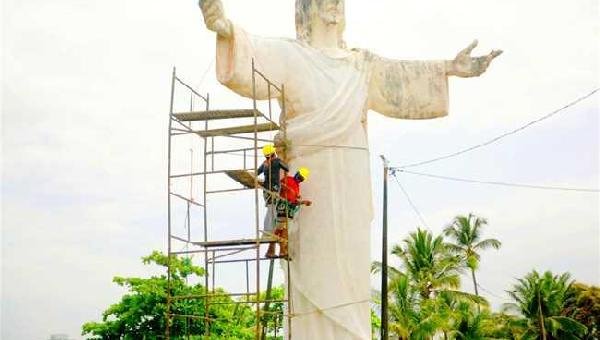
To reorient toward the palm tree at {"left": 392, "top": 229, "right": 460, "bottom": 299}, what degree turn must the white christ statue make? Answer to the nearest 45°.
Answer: approximately 135° to its left

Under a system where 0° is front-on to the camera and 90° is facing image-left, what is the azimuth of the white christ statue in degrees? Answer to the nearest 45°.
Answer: approximately 315°

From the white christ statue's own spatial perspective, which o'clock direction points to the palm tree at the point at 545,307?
The palm tree is roughly at 8 o'clock from the white christ statue.

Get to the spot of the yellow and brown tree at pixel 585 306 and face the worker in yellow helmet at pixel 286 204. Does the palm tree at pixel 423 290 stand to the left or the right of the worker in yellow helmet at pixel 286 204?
right

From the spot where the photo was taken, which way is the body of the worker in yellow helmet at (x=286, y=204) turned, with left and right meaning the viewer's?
facing to the right of the viewer

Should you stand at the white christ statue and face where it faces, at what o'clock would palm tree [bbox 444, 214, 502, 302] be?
The palm tree is roughly at 8 o'clock from the white christ statue.

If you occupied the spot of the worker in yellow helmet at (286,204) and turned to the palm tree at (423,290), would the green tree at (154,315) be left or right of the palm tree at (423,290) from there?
left
